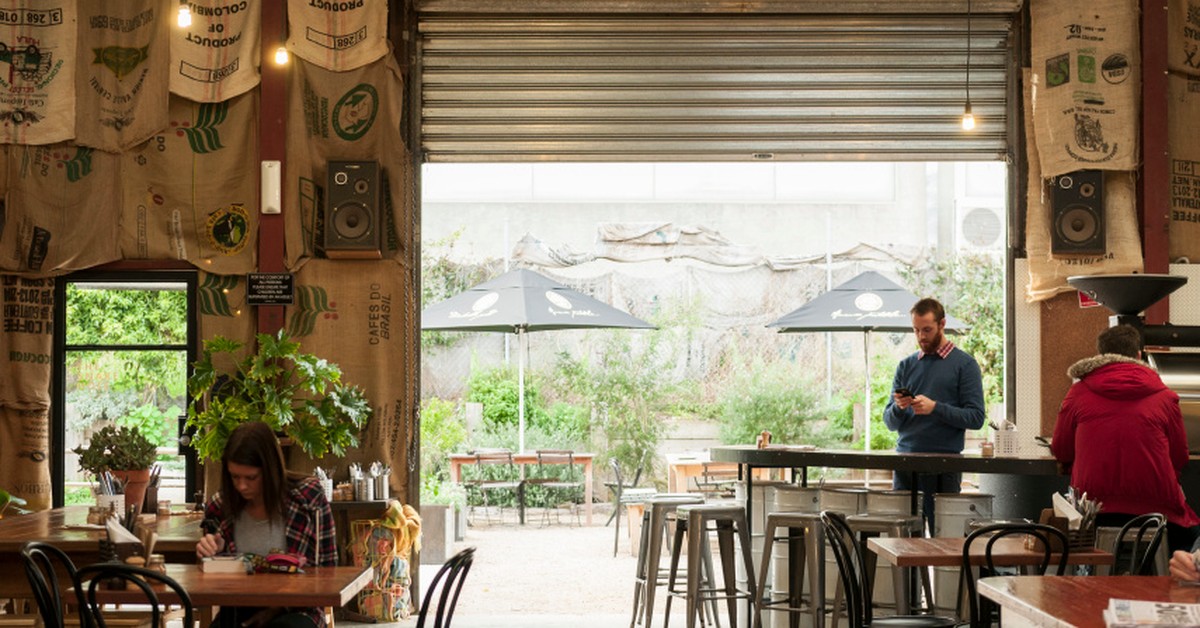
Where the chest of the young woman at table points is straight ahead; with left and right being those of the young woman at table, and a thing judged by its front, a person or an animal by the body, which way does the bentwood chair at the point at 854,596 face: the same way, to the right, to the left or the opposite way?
to the left

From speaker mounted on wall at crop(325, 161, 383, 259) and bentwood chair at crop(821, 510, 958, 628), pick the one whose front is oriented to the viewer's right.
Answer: the bentwood chair

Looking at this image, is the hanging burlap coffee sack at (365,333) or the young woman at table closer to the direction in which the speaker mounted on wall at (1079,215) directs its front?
the young woman at table

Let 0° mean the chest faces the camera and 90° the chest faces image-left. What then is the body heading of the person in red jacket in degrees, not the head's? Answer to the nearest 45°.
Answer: approximately 180°

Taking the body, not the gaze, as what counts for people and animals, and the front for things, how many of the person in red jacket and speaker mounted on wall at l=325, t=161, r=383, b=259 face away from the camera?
1

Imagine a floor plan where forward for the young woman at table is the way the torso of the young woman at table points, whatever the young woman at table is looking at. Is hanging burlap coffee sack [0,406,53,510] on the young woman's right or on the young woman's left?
on the young woman's right
